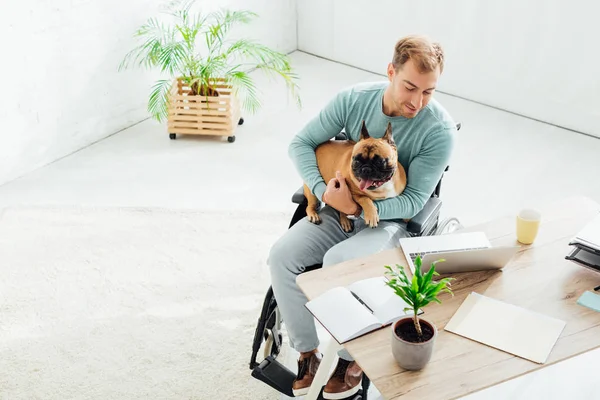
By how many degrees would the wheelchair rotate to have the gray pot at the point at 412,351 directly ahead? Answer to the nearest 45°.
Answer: approximately 90° to its left

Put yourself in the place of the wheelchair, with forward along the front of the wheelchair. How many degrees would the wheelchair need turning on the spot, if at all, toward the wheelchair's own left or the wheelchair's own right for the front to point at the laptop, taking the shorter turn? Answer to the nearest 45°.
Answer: approximately 45° to the wheelchair's own left

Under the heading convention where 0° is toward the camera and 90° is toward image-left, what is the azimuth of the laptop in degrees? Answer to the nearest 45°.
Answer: approximately 180°

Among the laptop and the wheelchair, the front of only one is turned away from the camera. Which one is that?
the laptop

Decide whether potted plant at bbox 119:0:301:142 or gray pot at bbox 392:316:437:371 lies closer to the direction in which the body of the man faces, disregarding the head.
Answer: the gray pot

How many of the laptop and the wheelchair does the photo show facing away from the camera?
1

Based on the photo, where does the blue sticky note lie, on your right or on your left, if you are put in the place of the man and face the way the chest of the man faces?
on your left

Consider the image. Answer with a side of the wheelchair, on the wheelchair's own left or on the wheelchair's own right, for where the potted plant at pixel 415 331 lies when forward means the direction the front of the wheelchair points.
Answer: on the wheelchair's own left

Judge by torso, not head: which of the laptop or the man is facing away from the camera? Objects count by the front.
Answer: the laptop

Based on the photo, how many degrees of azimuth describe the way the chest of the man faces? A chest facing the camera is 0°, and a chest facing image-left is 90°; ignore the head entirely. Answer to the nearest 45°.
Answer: approximately 45°

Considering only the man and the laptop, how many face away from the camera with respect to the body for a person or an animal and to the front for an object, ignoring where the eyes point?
1
